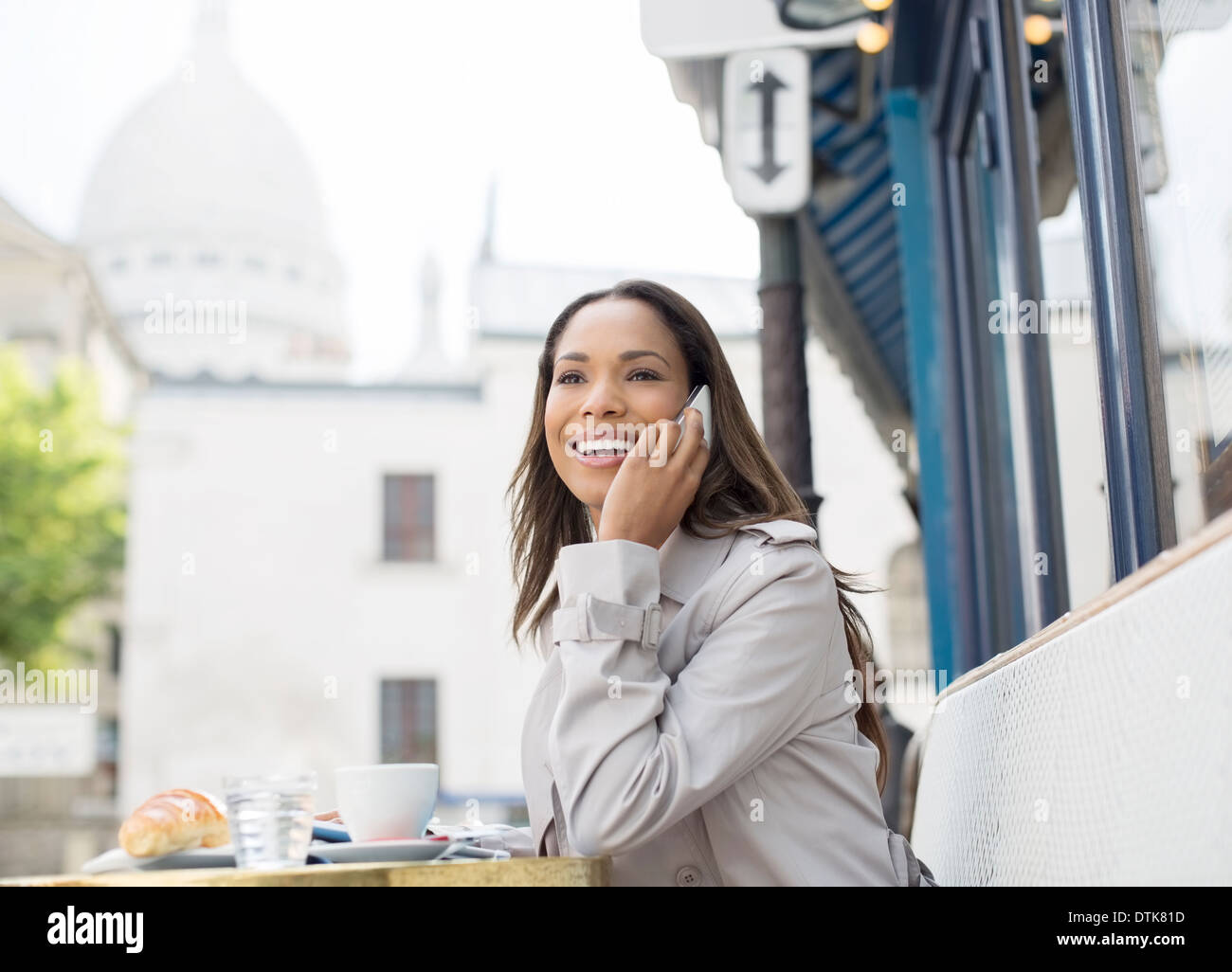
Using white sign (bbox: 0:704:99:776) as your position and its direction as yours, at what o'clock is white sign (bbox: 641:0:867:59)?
white sign (bbox: 641:0:867:59) is roughly at 12 o'clock from white sign (bbox: 0:704:99:776).

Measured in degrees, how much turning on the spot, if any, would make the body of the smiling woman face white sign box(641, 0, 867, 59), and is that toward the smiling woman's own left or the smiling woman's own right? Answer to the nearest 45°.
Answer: approximately 135° to the smiling woman's own right

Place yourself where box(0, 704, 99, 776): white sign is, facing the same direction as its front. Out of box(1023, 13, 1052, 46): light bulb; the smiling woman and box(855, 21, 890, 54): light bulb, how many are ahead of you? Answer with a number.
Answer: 3

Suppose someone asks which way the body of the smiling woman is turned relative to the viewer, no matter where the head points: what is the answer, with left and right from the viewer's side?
facing the viewer and to the left of the viewer

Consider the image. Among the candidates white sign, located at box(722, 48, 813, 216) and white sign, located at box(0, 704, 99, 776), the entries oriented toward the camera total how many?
2

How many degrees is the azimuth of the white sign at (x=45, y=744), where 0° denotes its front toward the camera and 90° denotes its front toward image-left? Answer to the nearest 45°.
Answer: approximately 0°

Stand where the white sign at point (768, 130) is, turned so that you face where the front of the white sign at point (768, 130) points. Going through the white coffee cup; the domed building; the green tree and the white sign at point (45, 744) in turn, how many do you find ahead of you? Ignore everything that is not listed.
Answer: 1

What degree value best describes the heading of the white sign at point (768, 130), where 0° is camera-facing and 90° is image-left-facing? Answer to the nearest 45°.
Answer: approximately 0°

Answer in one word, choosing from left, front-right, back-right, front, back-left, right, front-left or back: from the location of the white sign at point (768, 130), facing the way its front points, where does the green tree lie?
back-right

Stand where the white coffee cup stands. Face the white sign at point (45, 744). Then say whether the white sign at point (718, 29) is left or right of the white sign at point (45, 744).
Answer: right

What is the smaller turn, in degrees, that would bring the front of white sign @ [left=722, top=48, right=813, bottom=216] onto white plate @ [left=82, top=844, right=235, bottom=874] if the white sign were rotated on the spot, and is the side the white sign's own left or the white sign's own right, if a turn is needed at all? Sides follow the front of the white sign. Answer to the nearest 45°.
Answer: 0° — it already faces it

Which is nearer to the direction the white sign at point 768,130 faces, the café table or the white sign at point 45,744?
the café table
